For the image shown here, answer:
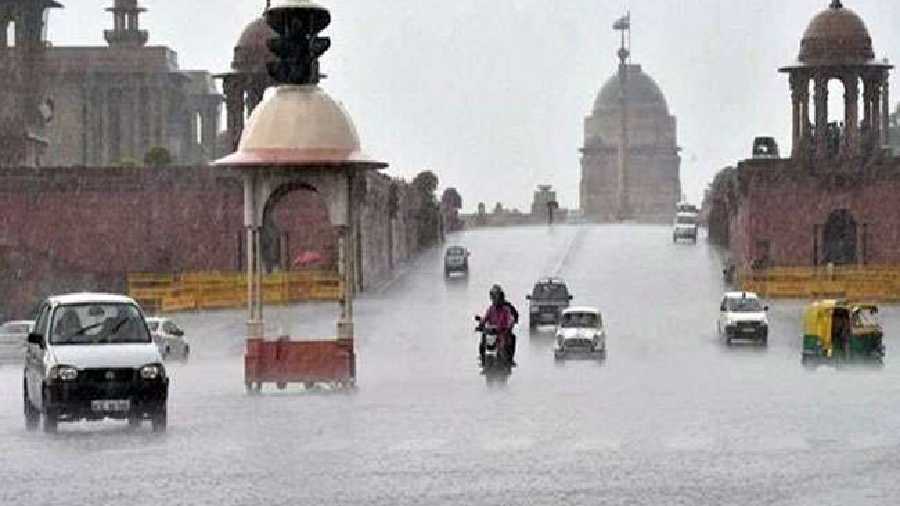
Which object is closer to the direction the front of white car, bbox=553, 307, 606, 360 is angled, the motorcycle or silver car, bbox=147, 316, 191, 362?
the motorcycle

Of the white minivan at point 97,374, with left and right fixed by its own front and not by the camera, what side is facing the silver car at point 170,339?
back

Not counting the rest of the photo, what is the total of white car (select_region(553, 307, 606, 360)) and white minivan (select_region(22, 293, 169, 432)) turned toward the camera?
2

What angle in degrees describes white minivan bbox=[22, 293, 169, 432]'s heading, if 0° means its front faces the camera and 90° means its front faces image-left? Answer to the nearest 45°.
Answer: approximately 0°

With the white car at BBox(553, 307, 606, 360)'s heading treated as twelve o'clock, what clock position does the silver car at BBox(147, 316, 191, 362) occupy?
The silver car is roughly at 3 o'clock from the white car.

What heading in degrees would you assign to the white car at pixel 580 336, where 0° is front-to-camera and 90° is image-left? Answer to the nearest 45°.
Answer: approximately 0°
